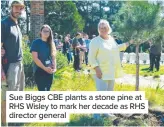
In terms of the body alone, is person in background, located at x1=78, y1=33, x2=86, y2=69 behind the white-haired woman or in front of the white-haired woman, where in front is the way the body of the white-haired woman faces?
behind

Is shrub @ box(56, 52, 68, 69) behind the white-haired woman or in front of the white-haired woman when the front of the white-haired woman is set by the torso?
behind
